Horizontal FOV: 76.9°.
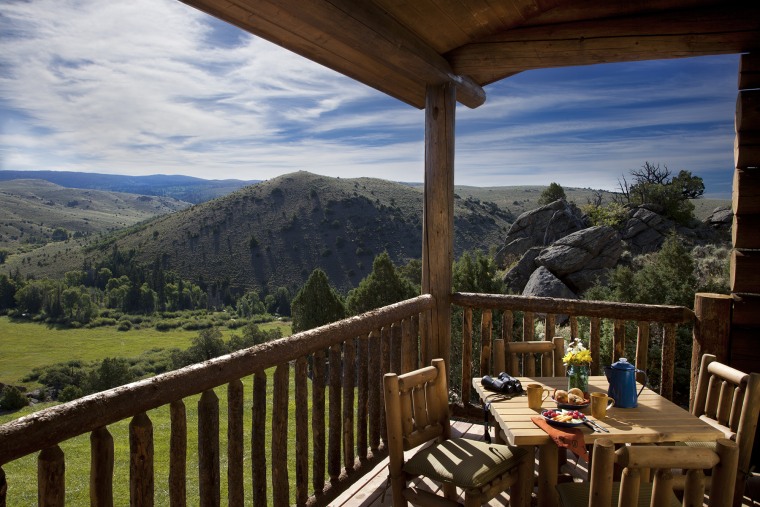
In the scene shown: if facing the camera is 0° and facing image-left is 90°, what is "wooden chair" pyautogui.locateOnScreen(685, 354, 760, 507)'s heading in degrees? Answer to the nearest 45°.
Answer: approximately 45°

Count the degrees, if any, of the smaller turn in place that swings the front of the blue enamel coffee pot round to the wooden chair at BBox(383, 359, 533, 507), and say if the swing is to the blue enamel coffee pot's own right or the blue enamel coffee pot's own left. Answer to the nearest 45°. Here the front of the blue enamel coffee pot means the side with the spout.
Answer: approximately 45° to the blue enamel coffee pot's own left

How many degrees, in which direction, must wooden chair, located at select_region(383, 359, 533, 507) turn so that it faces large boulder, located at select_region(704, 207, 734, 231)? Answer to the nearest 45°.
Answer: approximately 90° to its left

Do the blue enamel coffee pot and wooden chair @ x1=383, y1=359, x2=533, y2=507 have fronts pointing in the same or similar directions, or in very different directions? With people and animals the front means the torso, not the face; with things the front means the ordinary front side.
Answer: very different directions

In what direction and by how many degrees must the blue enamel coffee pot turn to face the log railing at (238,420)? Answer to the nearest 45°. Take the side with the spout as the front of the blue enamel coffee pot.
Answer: approximately 45° to its left

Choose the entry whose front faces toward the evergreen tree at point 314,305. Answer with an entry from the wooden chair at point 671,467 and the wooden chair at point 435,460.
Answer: the wooden chair at point 671,467

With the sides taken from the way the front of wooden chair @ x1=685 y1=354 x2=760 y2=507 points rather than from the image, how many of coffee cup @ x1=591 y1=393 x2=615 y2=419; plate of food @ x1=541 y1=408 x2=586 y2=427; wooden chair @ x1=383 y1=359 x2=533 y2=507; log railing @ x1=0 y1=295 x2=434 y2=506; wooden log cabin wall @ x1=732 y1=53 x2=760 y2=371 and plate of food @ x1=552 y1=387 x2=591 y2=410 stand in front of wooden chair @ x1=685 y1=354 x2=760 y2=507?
5

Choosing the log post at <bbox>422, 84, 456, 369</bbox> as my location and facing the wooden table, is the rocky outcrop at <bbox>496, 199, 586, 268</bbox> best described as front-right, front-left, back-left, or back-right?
back-left

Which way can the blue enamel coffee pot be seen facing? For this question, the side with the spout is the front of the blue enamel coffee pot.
to the viewer's left

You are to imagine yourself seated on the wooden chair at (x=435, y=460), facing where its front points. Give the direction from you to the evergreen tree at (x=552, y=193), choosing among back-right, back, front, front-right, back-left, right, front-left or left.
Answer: back-left

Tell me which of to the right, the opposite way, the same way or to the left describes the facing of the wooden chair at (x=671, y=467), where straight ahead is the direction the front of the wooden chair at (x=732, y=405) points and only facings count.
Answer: to the right
